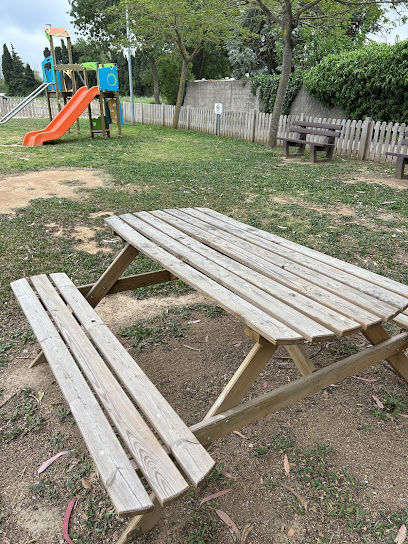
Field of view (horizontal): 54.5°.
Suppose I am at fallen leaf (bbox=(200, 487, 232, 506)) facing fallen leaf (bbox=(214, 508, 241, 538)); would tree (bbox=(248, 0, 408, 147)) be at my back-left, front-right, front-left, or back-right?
back-left

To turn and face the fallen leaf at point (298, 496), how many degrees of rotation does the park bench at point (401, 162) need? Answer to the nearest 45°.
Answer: approximately 45° to its left

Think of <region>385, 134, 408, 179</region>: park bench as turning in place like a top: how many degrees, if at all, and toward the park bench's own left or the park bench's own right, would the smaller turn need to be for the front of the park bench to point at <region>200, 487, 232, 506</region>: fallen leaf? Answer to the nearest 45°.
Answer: approximately 45° to the park bench's own left

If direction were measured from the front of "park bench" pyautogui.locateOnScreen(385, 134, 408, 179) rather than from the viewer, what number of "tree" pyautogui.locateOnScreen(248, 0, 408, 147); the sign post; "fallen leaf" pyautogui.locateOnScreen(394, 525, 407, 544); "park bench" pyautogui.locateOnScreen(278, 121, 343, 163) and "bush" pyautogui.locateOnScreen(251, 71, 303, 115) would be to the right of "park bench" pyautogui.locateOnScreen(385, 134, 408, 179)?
4

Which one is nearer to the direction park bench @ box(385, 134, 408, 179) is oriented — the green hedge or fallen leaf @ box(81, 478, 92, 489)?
the fallen leaf

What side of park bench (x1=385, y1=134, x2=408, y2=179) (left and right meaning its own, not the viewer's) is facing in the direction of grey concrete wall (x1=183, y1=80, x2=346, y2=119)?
right

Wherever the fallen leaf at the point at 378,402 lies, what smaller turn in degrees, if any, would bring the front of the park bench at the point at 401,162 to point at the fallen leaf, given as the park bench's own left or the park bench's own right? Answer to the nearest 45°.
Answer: approximately 45° to the park bench's own left

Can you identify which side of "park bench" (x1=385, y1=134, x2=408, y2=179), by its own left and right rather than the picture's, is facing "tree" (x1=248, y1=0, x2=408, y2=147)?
right
